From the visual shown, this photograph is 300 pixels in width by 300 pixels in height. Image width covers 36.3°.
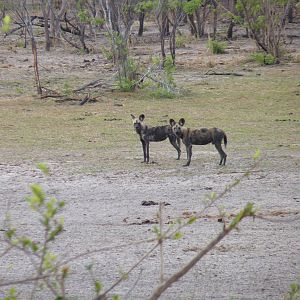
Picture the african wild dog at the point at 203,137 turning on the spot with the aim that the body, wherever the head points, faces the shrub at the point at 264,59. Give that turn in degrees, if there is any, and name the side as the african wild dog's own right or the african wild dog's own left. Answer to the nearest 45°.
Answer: approximately 90° to the african wild dog's own right

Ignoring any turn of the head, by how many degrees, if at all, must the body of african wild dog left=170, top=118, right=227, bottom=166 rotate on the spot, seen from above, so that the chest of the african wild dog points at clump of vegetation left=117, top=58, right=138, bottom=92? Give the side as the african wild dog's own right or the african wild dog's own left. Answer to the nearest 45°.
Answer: approximately 90° to the african wild dog's own right

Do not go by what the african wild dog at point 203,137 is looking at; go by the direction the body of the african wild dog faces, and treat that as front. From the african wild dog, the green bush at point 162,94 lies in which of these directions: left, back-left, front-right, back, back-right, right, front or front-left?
right

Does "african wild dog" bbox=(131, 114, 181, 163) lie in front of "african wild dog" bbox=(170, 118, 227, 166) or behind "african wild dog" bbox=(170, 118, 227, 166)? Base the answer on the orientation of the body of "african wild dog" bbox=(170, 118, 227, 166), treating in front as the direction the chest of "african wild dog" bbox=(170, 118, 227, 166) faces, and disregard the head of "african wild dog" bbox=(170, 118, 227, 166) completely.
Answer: in front

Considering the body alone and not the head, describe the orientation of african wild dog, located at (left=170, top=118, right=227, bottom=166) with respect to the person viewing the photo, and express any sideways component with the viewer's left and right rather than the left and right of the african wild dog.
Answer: facing to the left of the viewer

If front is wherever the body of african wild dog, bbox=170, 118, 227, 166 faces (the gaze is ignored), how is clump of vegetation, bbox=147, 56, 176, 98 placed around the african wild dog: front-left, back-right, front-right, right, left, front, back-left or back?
right

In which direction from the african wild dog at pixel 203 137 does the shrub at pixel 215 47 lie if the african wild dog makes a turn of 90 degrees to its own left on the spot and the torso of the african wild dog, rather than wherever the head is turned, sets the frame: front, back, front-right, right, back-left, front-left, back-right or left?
back
